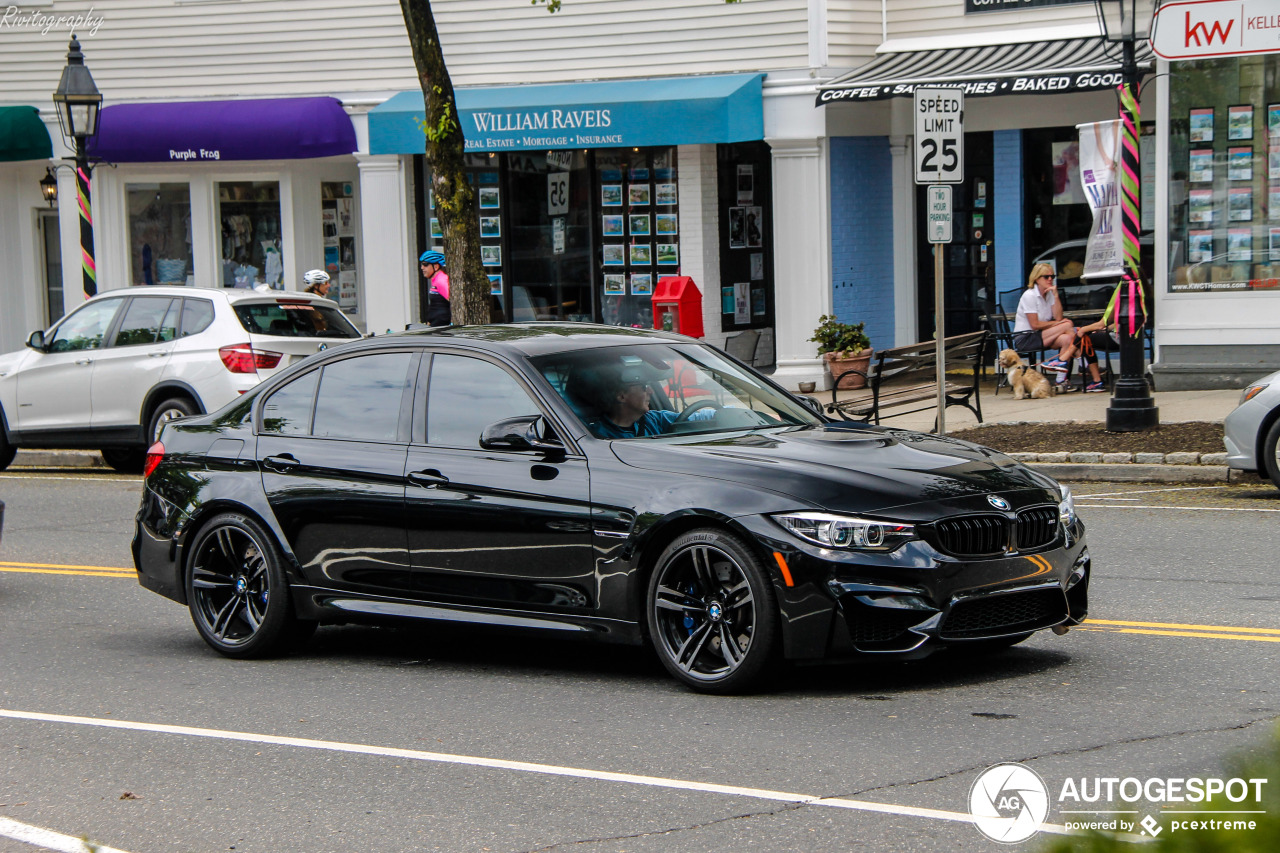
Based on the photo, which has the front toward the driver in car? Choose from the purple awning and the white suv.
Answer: the purple awning

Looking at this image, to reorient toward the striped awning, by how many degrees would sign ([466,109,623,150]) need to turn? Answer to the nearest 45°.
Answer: approximately 45° to its left

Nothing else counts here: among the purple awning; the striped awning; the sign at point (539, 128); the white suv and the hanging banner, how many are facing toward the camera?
4

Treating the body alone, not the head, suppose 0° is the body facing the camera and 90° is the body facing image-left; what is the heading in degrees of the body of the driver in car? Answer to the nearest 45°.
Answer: approximately 315°

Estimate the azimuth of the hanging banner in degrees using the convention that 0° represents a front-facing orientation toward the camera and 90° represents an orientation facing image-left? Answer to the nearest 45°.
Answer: approximately 0°

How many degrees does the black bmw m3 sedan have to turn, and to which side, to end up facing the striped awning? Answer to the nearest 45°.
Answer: approximately 135° to its left

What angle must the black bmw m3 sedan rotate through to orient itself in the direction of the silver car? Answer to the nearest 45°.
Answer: approximately 90° to its left

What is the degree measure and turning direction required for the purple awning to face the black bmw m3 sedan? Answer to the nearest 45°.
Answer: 0° — it already faces it

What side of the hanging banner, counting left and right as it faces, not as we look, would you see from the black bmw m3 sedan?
front

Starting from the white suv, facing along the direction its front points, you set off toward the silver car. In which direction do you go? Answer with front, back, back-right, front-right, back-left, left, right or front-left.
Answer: back

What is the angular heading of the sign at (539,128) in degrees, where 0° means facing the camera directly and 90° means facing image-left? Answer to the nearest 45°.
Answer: approximately 0°

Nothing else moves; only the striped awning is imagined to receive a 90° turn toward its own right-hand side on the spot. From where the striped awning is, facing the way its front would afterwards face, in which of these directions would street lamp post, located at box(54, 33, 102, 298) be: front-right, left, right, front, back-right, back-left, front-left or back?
front
